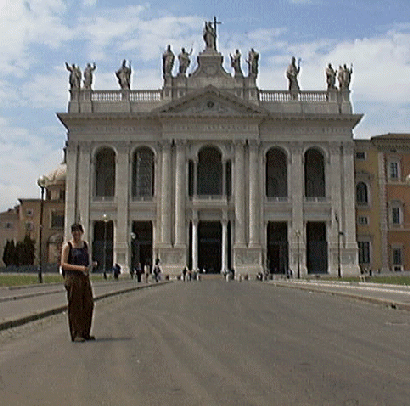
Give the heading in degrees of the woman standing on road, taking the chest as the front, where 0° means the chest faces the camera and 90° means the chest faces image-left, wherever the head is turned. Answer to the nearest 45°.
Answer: approximately 315°
